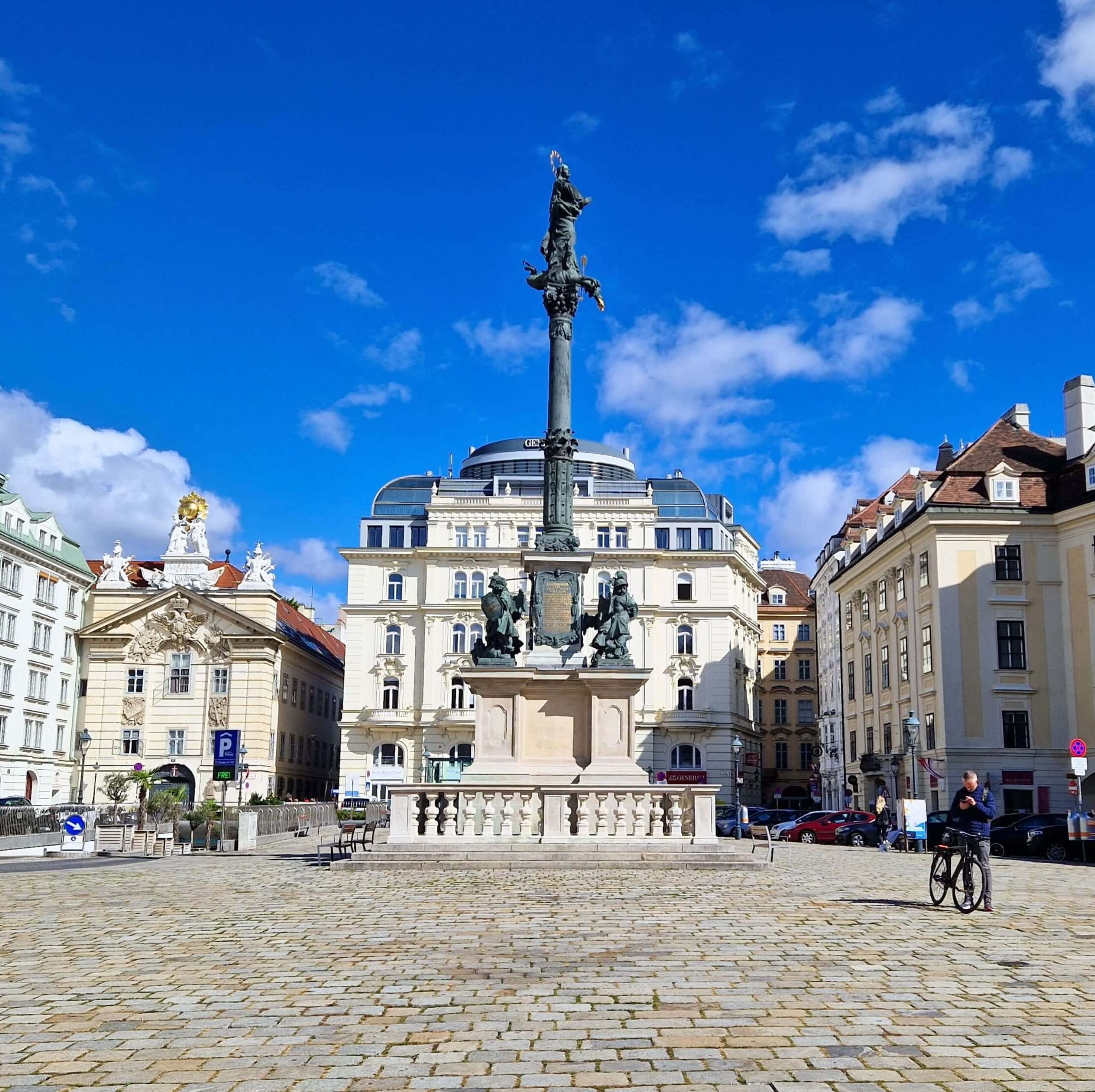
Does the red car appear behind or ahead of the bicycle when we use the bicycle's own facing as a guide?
behind

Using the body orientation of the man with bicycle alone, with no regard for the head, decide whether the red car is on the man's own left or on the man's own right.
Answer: on the man's own right

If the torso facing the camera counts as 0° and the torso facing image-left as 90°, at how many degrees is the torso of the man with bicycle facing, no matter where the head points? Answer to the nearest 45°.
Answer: approximately 45°

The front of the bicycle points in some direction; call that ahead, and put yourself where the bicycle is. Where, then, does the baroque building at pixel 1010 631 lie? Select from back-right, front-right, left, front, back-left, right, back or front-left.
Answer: back-left
